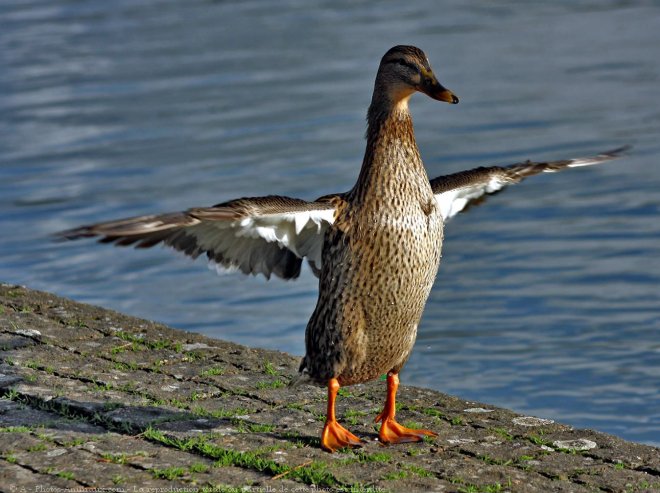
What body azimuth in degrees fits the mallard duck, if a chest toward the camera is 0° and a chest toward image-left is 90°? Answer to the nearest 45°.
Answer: approximately 315°
